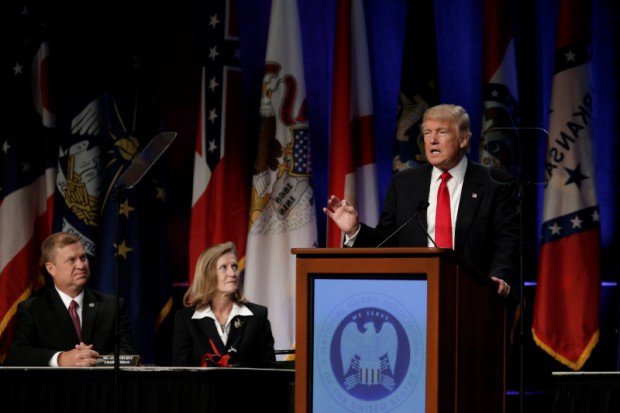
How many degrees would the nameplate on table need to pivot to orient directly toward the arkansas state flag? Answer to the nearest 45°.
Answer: approximately 135° to its left

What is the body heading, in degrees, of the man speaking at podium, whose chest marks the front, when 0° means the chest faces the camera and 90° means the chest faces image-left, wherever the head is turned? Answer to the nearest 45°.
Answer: approximately 45°

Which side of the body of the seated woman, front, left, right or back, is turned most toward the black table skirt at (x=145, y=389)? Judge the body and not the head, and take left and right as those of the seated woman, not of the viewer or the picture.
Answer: front

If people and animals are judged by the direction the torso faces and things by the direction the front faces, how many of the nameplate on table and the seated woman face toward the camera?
2

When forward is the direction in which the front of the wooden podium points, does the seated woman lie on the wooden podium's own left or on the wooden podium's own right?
on the wooden podium's own right

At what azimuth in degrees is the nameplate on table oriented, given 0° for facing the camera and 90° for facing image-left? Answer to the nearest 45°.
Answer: approximately 0°

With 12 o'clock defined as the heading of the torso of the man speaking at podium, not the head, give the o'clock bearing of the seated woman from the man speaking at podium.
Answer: The seated woman is roughly at 3 o'clock from the man speaking at podium.

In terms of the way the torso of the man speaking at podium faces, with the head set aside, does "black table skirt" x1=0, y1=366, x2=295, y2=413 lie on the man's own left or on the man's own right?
on the man's own right

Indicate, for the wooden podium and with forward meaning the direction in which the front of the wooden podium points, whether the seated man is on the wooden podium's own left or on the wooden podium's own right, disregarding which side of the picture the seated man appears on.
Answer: on the wooden podium's own right

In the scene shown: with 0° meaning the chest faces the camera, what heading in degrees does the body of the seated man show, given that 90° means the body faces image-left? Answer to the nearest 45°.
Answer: approximately 315°

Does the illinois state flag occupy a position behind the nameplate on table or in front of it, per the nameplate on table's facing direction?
behind
